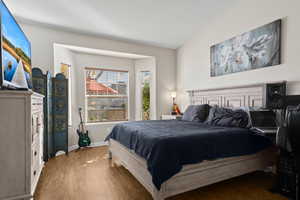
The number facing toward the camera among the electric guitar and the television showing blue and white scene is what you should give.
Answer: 1

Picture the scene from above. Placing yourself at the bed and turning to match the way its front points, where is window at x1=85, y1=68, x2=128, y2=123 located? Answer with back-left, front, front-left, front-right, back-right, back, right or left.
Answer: right

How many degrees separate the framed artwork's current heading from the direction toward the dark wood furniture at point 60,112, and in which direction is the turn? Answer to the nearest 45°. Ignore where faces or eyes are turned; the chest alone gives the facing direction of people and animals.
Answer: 0° — it already faces it

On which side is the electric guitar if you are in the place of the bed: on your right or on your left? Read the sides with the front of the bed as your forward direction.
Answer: on your right
